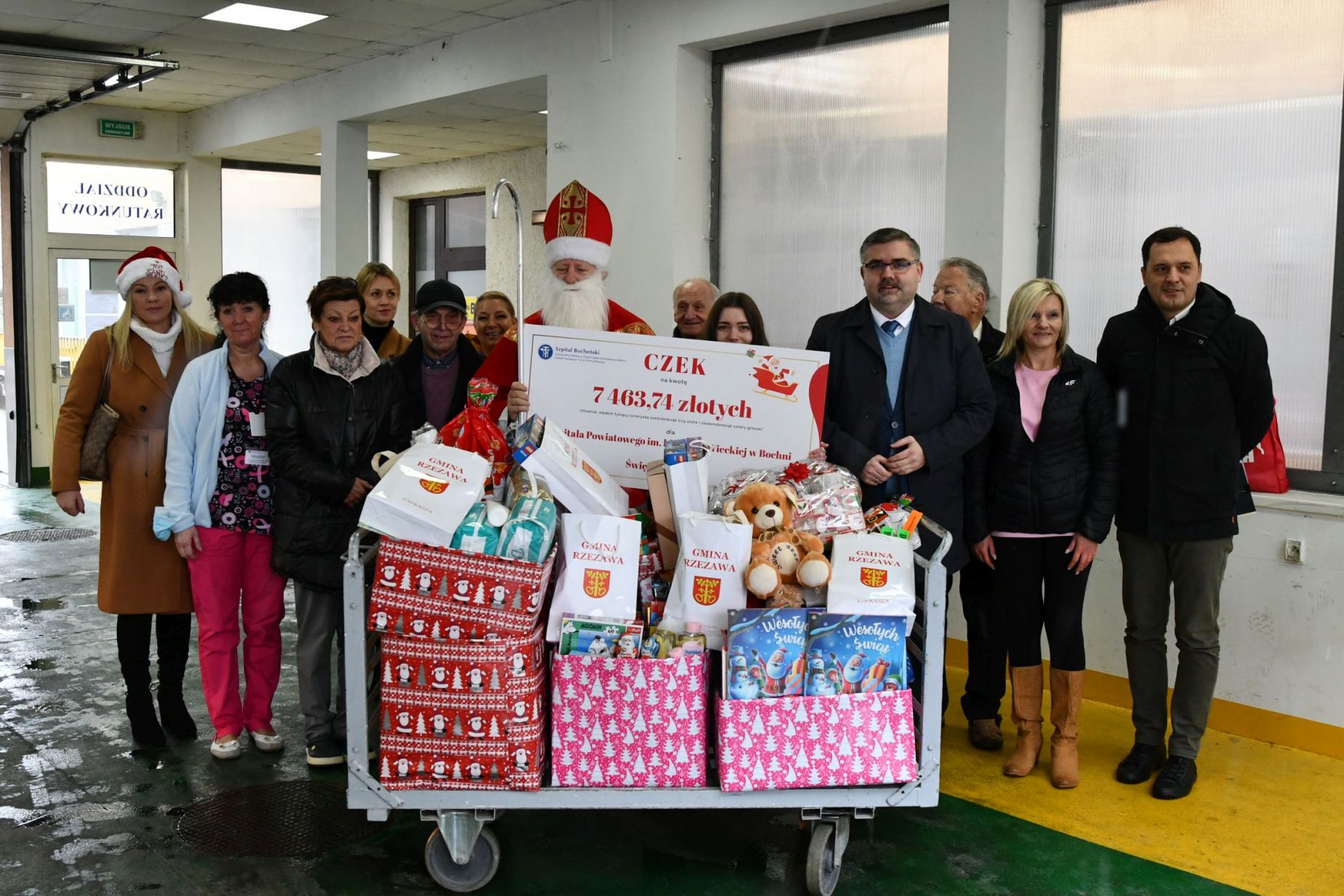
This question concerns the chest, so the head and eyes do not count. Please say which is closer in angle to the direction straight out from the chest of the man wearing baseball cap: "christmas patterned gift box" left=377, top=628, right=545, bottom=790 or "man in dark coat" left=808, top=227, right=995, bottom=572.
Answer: the christmas patterned gift box

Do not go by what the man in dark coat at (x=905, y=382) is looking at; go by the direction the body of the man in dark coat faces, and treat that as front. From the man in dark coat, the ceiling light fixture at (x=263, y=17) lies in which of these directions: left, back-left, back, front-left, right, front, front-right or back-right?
back-right

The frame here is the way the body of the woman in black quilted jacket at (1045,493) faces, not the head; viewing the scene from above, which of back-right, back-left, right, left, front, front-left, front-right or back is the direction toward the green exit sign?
back-right

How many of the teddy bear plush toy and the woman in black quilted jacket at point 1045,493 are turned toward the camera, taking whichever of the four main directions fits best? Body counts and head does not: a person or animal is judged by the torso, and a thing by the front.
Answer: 2

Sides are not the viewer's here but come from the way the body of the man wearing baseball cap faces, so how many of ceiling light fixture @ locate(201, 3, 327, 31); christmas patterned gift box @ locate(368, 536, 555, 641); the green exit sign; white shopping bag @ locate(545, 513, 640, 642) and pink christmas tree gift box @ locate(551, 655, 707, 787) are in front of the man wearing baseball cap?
3
